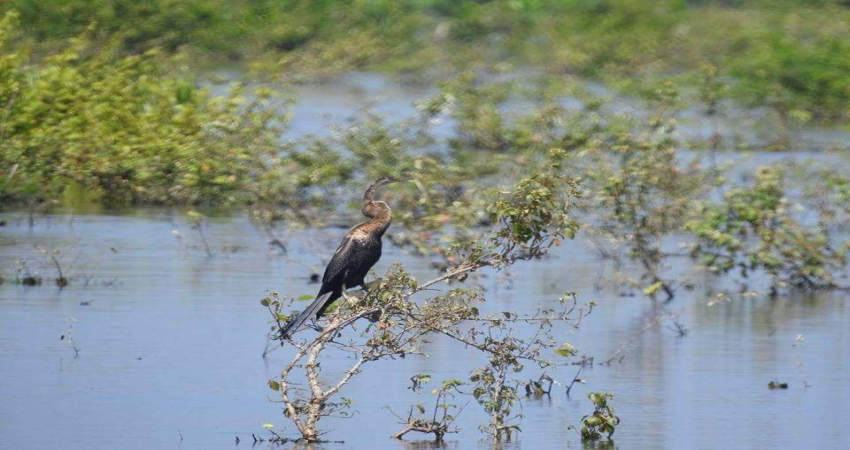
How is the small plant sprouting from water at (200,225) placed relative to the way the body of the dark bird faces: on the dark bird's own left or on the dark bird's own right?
on the dark bird's own left

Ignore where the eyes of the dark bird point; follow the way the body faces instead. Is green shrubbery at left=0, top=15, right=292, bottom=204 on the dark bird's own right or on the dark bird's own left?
on the dark bird's own left

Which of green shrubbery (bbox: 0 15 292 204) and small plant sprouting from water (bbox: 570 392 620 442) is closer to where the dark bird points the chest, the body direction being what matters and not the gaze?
the small plant sprouting from water

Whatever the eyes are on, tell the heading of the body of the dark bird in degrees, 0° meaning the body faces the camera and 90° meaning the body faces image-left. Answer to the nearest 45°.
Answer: approximately 270°
